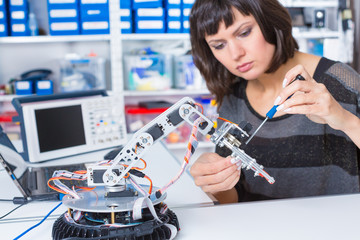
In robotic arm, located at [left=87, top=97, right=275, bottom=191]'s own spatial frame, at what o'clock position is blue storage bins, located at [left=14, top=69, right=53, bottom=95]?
The blue storage bins is roughly at 8 o'clock from the robotic arm.

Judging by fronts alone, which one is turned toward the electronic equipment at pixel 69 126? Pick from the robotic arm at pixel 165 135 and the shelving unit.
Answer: the shelving unit

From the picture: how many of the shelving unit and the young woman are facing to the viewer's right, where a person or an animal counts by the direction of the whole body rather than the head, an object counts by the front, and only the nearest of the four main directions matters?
0

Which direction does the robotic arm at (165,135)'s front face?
to the viewer's right

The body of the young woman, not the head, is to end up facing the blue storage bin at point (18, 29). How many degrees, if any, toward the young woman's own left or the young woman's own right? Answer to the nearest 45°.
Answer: approximately 90° to the young woman's own right

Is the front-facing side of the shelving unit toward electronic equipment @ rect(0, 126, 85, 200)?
yes

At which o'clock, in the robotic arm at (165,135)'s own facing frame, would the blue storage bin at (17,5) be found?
The blue storage bin is roughly at 8 o'clock from the robotic arm.

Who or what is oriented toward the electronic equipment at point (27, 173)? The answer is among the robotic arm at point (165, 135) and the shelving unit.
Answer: the shelving unit

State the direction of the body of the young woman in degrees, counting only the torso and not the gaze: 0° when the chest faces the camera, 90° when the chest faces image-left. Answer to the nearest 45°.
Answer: approximately 45°

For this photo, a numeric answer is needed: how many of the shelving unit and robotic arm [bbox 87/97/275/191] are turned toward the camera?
1

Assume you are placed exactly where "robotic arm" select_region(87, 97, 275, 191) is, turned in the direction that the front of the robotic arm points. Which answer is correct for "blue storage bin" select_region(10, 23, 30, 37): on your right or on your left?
on your left

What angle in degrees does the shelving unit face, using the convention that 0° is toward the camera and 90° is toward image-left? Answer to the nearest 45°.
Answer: approximately 0°

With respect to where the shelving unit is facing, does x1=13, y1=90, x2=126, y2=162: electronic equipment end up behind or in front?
in front

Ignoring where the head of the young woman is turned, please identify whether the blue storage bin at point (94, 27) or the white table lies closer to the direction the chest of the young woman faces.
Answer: the white table

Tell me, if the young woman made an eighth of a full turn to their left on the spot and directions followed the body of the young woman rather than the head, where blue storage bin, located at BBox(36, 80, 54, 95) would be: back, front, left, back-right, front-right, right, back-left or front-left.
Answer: back-right
